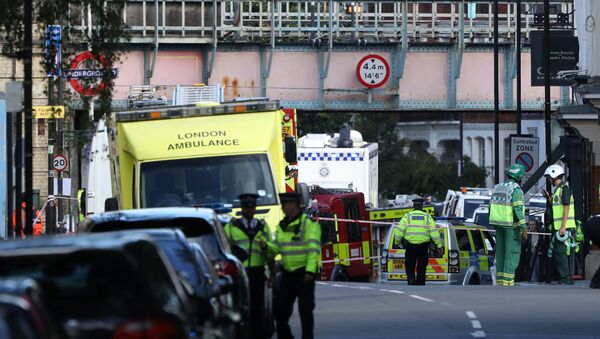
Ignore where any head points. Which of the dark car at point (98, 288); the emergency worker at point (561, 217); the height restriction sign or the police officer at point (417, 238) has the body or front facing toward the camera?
the height restriction sign

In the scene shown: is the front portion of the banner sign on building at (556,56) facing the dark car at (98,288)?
yes

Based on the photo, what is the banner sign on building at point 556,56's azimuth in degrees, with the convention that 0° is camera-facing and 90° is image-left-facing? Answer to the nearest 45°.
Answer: approximately 0°

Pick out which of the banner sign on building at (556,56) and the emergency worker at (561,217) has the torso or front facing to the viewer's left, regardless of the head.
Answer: the emergency worker

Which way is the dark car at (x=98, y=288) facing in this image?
away from the camera

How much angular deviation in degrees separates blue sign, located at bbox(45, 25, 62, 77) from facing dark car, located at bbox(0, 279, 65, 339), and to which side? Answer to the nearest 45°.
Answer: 0° — it already faces it

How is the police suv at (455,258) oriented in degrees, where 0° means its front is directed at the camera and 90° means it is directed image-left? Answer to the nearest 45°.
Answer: approximately 225°

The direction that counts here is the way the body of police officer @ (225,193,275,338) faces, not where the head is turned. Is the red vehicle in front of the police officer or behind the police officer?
behind

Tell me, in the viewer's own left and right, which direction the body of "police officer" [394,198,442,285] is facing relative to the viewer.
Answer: facing away from the viewer

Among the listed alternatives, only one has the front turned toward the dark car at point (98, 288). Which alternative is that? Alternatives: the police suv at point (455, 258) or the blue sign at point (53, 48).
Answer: the blue sign

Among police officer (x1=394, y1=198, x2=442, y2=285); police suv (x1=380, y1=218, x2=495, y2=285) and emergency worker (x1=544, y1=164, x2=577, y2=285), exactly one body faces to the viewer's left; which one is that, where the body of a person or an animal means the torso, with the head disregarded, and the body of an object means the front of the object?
the emergency worker

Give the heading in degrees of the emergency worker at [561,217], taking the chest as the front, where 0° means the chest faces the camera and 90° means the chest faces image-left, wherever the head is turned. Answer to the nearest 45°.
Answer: approximately 90°

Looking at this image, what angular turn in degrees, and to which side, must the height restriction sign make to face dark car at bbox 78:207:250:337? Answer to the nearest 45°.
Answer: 0° — it already faces it
